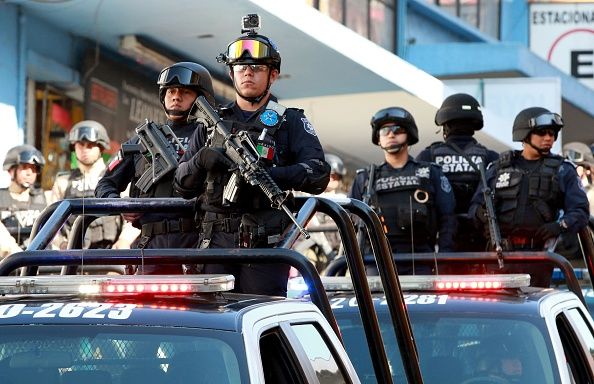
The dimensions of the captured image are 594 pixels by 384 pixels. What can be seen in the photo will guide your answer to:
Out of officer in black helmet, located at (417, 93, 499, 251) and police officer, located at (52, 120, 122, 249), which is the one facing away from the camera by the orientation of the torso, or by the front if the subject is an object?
the officer in black helmet

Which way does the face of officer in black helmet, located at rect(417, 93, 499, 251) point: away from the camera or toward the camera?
away from the camera

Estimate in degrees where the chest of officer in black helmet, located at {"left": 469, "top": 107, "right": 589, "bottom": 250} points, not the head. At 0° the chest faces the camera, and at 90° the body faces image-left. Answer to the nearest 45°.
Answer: approximately 0°

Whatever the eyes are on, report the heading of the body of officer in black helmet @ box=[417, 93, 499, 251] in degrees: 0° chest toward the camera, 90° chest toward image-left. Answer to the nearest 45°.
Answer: approximately 180°

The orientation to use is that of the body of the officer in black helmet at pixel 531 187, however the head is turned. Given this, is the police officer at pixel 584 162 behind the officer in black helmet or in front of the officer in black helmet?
behind

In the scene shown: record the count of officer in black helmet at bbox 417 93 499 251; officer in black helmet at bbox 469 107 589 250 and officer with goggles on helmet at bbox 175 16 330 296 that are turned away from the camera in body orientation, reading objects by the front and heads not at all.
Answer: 1

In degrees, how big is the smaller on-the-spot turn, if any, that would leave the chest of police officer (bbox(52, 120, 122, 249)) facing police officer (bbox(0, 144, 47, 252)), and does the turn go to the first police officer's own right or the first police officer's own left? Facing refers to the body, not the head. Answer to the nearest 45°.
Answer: approximately 135° to the first police officer's own right
